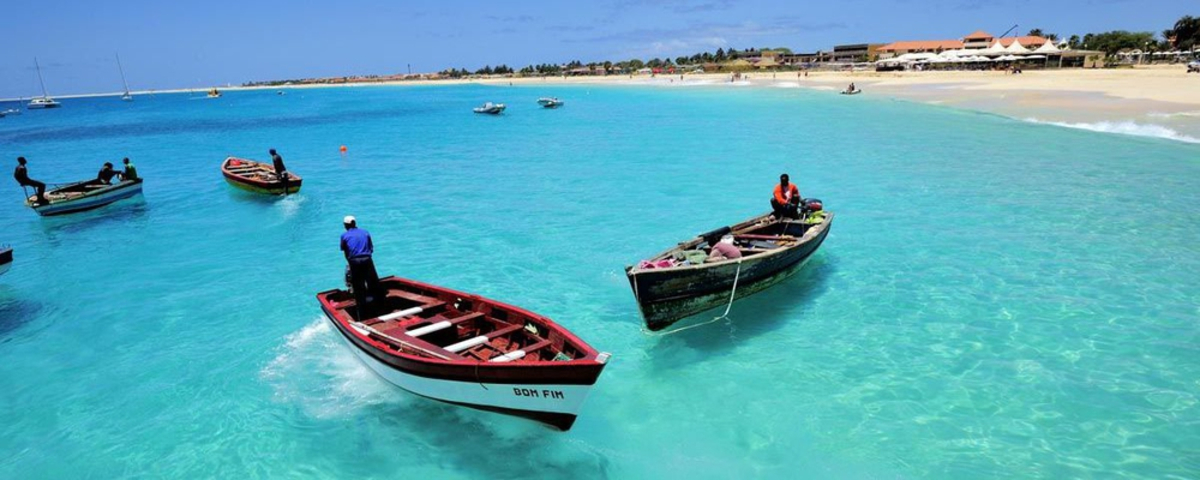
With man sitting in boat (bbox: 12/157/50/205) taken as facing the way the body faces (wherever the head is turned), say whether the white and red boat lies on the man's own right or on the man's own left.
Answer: on the man's own right

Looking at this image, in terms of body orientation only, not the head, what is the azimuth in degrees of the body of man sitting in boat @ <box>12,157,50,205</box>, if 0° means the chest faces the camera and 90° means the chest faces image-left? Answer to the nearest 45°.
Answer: approximately 270°

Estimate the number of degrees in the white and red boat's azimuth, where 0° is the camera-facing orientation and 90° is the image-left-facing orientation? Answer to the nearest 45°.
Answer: approximately 315°

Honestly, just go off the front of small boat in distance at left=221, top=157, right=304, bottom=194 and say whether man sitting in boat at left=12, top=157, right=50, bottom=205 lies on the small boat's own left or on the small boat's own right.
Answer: on the small boat's own left

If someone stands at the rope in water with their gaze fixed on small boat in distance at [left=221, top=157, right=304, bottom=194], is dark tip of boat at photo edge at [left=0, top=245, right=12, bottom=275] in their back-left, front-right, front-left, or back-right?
front-left

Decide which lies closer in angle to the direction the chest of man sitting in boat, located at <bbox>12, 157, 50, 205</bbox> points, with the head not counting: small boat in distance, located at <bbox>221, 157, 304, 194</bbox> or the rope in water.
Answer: the small boat in distance

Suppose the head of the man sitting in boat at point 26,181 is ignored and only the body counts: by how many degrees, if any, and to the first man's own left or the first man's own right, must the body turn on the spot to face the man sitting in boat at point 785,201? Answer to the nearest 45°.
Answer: approximately 45° to the first man's own right

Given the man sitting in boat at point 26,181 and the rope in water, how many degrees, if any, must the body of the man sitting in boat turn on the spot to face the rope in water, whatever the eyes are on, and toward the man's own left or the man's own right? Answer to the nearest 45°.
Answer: approximately 90° to the man's own right

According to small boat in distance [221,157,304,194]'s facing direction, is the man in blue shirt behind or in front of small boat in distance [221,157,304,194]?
behind

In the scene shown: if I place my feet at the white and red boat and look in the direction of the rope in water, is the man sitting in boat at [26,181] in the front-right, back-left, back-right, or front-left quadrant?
back-left

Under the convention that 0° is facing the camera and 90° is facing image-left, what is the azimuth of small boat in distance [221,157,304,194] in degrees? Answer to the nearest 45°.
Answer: approximately 135°

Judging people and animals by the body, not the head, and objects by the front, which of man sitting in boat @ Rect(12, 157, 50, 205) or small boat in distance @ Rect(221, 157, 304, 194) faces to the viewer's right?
the man sitting in boat

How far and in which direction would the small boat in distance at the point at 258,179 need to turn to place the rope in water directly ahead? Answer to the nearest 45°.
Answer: approximately 135° to its left

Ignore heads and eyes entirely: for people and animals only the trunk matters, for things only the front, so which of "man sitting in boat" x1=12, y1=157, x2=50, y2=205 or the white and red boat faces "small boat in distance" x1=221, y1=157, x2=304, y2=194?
the man sitting in boat

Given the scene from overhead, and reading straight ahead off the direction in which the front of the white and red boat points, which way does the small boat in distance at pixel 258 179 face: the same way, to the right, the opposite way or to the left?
the opposite way
